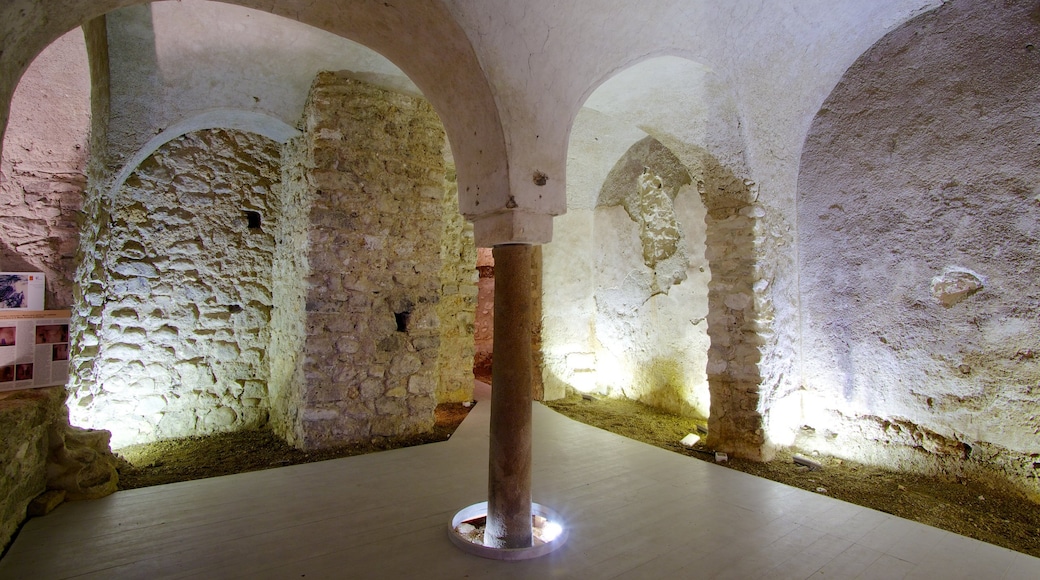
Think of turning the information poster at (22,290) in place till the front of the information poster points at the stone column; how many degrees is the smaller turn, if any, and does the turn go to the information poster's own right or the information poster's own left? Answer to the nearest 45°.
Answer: approximately 45° to the information poster's own left
